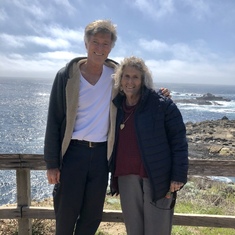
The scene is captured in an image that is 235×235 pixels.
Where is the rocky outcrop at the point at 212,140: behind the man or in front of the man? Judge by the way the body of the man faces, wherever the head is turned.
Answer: behind

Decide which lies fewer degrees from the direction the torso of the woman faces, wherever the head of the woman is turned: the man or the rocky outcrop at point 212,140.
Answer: the man

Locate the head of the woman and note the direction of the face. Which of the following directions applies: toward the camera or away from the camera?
toward the camera

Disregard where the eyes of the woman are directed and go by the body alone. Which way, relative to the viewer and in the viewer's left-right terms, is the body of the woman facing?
facing the viewer and to the left of the viewer

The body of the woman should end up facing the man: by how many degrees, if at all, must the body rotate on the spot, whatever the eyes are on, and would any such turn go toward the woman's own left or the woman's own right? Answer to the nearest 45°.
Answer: approximately 45° to the woman's own right

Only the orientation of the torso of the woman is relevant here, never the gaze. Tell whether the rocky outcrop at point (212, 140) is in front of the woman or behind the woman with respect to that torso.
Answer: behind

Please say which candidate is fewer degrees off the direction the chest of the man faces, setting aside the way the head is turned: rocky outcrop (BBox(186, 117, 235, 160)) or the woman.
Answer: the woman

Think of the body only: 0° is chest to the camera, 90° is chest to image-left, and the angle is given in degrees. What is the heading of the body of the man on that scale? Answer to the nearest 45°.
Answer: approximately 0°

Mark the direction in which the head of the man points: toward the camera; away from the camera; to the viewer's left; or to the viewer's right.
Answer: toward the camera

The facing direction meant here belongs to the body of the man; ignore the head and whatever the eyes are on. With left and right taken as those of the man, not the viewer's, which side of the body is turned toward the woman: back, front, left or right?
left
